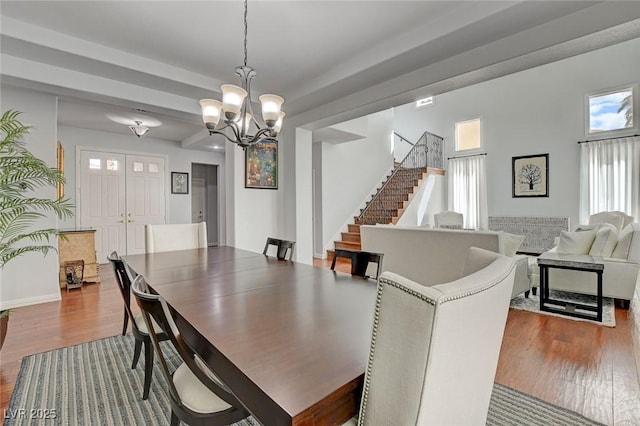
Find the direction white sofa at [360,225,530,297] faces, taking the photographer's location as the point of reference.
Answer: facing away from the viewer and to the right of the viewer

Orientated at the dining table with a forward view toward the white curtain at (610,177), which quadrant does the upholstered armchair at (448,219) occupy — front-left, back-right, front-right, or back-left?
front-left

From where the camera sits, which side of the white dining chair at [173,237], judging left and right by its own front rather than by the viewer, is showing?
front

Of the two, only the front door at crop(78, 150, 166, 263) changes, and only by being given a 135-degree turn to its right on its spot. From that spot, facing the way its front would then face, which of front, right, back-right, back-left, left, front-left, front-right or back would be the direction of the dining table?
back-left

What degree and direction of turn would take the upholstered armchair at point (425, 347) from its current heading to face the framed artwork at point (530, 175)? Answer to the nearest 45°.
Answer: approximately 45° to its right

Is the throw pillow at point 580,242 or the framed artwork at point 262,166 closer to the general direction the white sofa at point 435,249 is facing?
the throw pillow

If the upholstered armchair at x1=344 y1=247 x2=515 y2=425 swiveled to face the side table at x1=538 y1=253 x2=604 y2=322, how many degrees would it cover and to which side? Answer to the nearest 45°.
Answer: approximately 90° to its right

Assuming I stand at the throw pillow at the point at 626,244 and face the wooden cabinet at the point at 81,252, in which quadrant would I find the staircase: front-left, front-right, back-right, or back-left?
front-right

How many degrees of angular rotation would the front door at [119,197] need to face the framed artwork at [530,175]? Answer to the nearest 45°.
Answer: approximately 45° to its left

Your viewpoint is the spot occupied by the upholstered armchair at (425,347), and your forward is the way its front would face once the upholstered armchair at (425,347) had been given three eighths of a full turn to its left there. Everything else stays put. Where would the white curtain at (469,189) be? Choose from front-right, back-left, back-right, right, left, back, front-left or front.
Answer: back

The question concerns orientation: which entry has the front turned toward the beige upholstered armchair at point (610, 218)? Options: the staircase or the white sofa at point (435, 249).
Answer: the white sofa

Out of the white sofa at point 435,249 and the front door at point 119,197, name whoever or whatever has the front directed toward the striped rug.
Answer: the front door

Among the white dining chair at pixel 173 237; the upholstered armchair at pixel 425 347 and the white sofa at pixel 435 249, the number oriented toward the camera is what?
1

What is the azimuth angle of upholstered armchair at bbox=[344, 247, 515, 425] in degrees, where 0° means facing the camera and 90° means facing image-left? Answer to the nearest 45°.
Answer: approximately 135°

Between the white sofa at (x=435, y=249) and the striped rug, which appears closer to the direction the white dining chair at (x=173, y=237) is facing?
the striped rug

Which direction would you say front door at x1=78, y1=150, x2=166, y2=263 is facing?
toward the camera

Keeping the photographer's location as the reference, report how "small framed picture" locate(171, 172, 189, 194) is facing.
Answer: facing the viewer

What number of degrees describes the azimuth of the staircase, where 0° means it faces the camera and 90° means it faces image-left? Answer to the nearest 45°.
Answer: approximately 45°

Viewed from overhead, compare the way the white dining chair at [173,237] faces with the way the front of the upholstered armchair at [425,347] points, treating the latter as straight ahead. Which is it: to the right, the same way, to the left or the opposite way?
the opposite way

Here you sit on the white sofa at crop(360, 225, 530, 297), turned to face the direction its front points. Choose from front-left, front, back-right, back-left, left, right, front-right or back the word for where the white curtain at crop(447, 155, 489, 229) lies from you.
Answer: front-left

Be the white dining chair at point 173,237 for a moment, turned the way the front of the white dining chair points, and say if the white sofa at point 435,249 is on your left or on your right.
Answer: on your left

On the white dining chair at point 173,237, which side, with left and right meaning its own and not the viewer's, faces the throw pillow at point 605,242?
left

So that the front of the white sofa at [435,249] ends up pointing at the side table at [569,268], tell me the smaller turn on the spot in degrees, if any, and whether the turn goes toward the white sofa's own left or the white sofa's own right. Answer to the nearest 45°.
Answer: approximately 45° to the white sofa's own right
